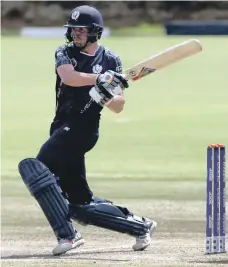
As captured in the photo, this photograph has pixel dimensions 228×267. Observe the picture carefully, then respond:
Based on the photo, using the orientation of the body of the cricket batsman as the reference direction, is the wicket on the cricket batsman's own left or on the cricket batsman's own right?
on the cricket batsman's own left

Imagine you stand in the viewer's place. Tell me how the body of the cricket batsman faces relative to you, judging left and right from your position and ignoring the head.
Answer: facing the viewer and to the left of the viewer
